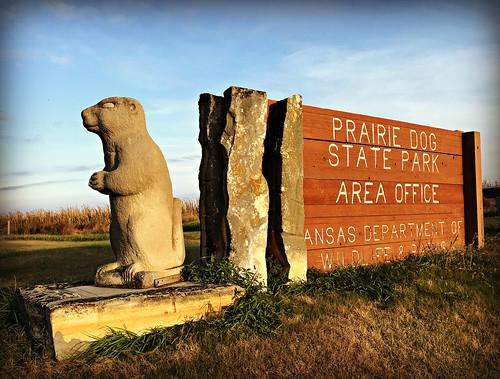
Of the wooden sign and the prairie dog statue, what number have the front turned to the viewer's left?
1

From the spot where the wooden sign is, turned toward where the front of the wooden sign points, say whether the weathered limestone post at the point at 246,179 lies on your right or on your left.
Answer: on your right

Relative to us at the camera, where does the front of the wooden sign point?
facing the viewer and to the right of the viewer

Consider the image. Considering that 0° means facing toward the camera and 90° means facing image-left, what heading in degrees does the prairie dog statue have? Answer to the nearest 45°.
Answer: approximately 90°

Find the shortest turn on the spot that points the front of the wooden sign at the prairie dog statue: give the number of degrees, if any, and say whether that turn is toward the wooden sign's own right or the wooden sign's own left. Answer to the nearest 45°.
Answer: approximately 90° to the wooden sign's own right

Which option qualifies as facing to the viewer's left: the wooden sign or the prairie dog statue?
the prairie dog statue

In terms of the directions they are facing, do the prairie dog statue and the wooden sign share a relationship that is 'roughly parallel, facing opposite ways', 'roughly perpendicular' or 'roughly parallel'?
roughly perpendicular
